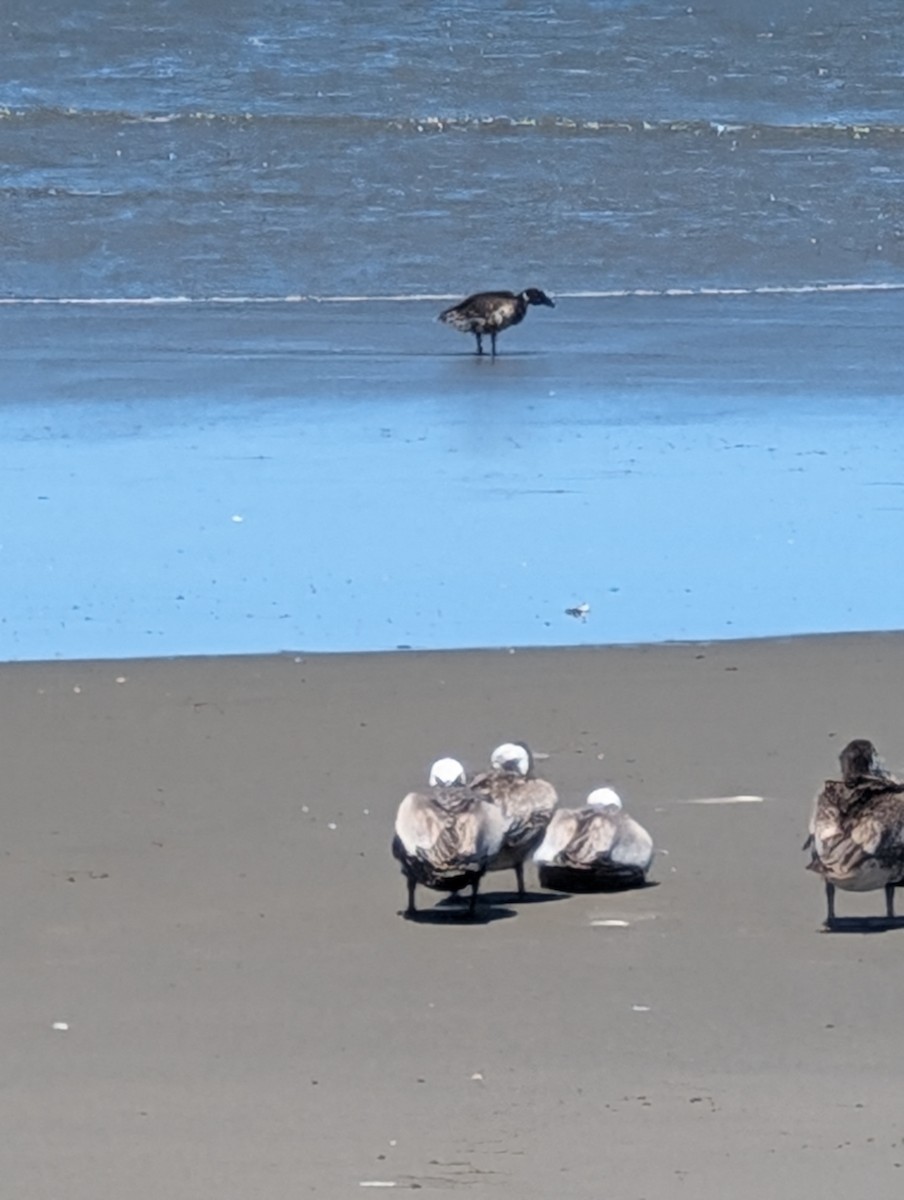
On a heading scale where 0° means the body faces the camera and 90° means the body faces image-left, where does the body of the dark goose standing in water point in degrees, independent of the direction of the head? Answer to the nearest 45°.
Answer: approximately 270°

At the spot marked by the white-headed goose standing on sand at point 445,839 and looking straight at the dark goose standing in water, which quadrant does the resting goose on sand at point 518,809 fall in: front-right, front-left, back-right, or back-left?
front-right

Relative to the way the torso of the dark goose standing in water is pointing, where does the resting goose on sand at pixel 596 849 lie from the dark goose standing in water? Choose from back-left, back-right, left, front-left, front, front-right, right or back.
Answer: right

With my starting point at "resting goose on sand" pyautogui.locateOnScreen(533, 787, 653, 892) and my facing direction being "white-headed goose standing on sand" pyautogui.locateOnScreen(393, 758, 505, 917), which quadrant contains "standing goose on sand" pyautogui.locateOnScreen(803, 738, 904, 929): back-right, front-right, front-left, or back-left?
back-left

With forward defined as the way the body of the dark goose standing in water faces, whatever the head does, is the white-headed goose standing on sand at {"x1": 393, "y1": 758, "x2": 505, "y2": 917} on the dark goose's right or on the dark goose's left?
on the dark goose's right

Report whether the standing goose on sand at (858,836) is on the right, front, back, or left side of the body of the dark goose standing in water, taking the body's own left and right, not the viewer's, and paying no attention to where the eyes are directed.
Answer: right

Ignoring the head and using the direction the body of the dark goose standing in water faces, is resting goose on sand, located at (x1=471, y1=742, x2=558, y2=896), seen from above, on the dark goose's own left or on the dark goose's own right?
on the dark goose's own right

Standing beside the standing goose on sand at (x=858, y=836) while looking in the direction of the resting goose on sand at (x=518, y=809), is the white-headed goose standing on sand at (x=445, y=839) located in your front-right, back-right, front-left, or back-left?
front-left
